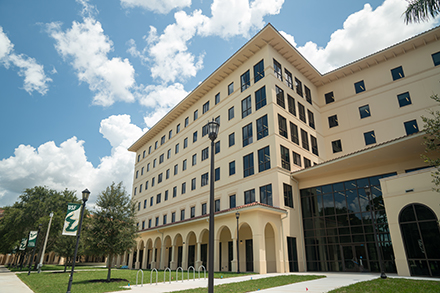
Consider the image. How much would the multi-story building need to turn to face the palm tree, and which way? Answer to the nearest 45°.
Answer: approximately 45° to its left

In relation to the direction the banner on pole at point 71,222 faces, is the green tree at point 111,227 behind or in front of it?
behind

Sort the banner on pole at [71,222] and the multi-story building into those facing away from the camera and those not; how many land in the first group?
0

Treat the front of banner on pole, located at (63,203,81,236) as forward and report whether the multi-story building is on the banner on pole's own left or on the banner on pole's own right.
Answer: on the banner on pole's own left

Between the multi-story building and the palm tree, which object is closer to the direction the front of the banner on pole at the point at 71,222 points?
the palm tree

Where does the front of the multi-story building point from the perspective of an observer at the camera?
facing the viewer and to the left of the viewer

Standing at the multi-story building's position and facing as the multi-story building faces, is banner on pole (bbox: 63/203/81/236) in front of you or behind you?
in front

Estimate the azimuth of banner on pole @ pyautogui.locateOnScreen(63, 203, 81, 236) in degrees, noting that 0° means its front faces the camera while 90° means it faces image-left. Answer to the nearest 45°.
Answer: approximately 0°

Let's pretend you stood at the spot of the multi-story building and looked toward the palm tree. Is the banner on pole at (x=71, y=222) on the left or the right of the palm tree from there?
right
